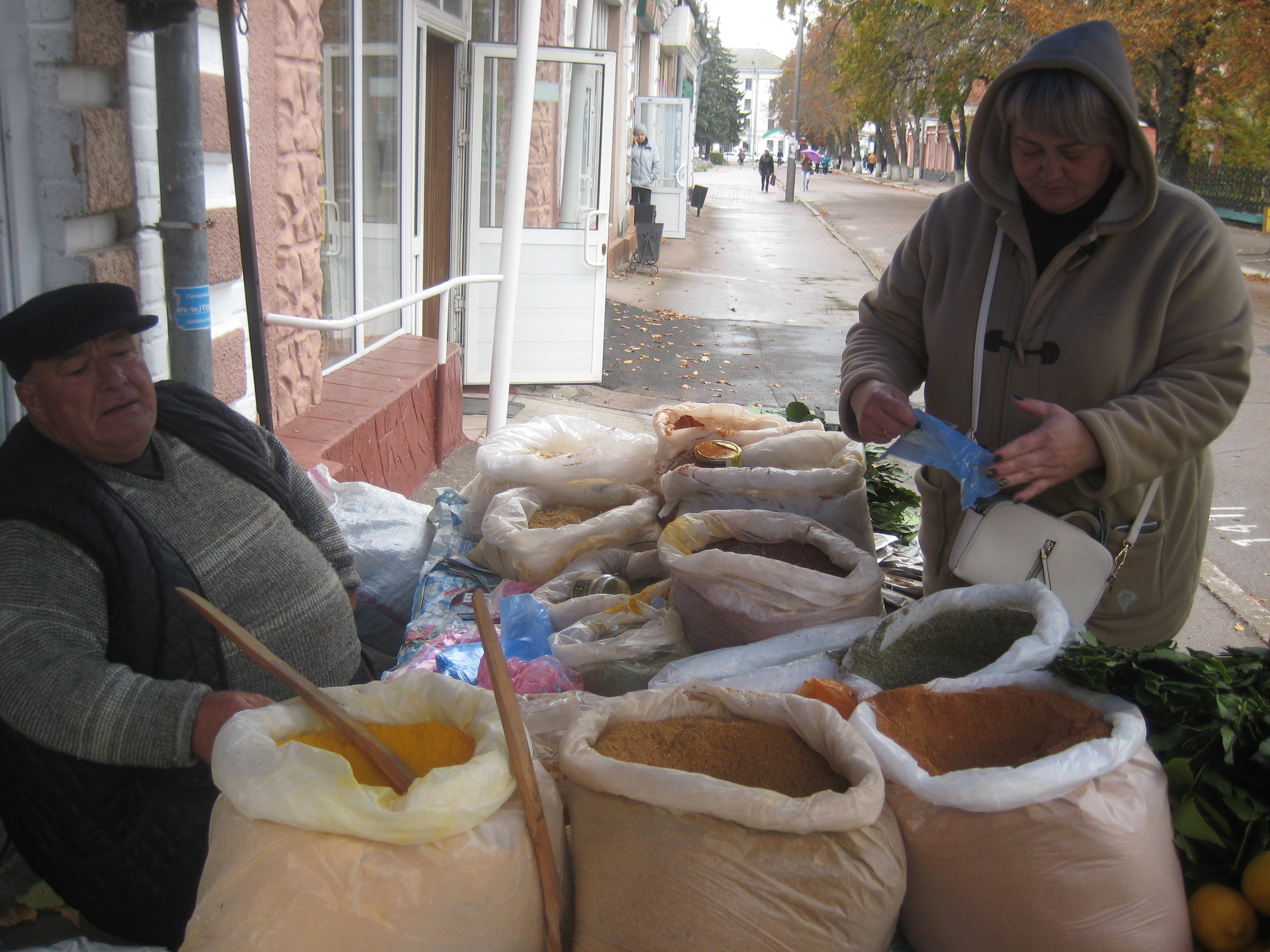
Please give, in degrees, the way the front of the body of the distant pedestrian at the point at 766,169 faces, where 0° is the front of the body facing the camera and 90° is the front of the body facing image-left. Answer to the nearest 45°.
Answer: approximately 0°

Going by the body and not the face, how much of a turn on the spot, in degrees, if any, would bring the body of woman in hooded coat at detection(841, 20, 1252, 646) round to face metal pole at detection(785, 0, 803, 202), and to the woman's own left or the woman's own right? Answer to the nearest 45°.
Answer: approximately 135° to the woman's own right

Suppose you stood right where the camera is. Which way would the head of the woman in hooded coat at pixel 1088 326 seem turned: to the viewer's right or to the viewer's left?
to the viewer's left

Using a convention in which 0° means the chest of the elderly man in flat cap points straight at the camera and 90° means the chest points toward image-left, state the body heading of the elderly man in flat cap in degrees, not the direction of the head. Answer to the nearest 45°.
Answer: approximately 315°

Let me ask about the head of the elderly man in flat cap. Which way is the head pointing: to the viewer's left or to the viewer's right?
to the viewer's right

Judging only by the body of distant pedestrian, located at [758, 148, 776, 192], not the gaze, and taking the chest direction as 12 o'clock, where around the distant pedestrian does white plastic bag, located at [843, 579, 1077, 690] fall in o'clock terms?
The white plastic bag is roughly at 12 o'clock from the distant pedestrian.
